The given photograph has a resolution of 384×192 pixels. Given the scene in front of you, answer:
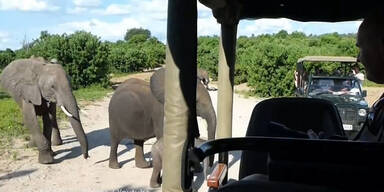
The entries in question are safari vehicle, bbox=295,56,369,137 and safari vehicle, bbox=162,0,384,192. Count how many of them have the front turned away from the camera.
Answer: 1

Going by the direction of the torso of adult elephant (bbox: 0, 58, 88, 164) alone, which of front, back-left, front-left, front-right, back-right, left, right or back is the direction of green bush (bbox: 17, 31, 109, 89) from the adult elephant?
back-left

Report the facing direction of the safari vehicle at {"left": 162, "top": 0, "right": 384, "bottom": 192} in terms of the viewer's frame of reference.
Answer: facing away from the viewer

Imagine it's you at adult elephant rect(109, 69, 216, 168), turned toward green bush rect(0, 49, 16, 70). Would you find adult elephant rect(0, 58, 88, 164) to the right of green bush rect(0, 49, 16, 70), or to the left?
left

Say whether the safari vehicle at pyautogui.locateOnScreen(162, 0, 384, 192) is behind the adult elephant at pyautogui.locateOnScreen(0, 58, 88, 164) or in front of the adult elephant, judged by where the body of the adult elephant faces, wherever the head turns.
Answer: in front

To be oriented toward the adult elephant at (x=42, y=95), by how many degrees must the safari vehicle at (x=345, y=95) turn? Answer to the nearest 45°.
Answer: approximately 90° to its right

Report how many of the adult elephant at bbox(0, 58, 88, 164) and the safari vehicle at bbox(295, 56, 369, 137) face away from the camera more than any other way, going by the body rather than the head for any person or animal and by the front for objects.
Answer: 0

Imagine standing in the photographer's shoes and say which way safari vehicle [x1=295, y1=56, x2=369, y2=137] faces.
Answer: facing the viewer and to the right of the viewer

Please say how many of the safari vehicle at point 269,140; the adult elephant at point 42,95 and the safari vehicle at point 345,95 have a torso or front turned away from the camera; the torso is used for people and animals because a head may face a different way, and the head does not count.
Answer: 1

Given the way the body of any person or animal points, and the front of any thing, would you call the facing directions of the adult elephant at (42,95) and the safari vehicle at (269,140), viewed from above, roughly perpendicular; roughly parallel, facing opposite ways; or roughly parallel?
roughly perpendicular

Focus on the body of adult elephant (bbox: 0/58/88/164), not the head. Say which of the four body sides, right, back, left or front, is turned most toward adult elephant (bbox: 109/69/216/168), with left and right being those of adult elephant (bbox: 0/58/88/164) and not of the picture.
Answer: front

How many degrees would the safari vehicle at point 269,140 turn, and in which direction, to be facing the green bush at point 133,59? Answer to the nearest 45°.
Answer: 0° — it already faces it

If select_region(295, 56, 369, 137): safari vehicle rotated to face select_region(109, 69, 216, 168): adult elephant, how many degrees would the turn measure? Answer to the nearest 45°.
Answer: approximately 90° to its right

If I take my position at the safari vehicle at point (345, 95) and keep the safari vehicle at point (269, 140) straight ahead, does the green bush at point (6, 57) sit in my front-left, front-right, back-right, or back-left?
back-right

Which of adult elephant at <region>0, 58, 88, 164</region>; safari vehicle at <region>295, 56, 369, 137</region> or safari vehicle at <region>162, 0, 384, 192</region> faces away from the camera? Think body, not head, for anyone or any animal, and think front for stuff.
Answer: safari vehicle at <region>162, 0, 384, 192</region>

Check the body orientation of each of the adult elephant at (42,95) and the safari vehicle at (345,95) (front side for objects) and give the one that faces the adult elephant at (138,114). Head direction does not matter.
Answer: the adult elephant at (42,95)

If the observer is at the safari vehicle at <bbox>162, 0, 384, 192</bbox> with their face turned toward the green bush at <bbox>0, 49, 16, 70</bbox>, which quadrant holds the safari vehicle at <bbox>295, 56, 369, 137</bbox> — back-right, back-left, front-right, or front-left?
front-right

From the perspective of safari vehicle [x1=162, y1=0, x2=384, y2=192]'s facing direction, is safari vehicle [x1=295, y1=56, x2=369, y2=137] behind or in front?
in front
